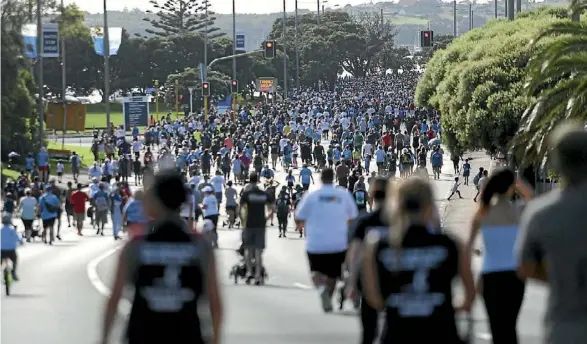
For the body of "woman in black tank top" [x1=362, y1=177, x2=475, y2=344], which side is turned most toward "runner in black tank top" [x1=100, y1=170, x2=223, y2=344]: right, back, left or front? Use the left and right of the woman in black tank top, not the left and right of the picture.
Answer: left

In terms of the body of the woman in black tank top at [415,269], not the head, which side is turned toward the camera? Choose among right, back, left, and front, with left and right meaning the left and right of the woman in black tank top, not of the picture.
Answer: back

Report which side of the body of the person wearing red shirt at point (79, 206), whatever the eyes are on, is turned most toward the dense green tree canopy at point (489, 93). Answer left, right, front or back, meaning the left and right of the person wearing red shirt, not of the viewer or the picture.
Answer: right

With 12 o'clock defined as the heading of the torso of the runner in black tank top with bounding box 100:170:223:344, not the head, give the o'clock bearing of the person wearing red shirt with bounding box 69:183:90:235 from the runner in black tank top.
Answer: The person wearing red shirt is roughly at 12 o'clock from the runner in black tank top.

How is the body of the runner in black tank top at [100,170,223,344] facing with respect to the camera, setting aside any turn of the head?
away from the camera

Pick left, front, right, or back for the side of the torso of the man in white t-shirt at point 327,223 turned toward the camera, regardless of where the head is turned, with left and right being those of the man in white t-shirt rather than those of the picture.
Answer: back

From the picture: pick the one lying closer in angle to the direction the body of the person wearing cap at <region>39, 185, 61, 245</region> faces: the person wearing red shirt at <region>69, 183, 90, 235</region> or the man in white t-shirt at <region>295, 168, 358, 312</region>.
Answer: the person wearing red shirt

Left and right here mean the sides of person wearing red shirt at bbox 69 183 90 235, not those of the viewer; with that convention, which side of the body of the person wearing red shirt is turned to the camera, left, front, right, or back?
back

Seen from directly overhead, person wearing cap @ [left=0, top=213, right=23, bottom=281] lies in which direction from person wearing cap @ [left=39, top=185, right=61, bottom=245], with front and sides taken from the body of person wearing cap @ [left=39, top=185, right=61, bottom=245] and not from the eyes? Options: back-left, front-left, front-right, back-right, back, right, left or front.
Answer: back

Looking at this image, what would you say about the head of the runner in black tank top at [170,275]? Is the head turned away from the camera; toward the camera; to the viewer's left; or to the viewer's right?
away from the camera

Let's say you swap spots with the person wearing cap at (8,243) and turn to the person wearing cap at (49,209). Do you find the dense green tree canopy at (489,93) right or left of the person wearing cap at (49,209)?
right

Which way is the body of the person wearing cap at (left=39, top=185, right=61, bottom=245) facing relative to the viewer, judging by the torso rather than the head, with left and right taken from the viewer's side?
facing away from the viewer
